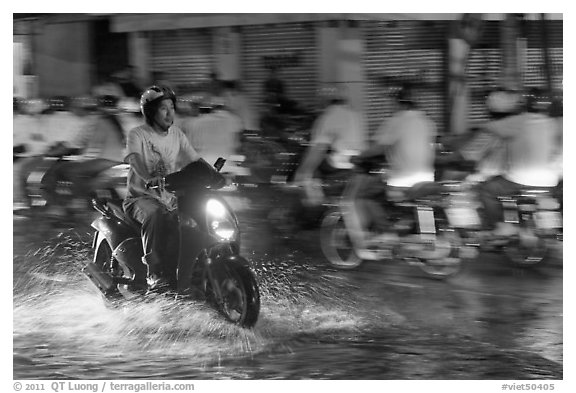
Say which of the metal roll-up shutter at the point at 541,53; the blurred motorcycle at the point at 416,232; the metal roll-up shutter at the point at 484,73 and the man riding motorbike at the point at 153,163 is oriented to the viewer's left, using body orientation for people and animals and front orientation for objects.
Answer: the blurred motorcycle

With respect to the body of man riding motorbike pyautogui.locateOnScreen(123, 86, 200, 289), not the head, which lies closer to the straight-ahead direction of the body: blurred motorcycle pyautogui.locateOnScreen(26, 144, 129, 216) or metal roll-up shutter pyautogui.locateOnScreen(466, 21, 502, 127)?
the metal roll-up shutter

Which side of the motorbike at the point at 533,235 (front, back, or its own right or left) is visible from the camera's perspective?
left

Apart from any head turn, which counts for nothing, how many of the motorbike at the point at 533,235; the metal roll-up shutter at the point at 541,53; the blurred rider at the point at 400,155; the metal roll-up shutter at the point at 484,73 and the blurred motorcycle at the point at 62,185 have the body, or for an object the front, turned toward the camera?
2

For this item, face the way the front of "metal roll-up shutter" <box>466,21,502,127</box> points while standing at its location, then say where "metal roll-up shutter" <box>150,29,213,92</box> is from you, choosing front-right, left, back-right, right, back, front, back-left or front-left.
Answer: right

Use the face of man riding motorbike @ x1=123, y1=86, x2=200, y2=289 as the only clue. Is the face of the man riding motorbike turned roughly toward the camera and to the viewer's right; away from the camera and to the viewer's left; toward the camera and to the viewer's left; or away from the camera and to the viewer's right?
toward the camera and to the viewer's right

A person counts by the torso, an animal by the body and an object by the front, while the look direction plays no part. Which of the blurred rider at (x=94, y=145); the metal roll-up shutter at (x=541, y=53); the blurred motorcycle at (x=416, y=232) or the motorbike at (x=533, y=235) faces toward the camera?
the metal roll-up shutter

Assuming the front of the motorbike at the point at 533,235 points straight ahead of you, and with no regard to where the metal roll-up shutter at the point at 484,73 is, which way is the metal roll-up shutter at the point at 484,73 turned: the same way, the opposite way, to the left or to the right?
to the left

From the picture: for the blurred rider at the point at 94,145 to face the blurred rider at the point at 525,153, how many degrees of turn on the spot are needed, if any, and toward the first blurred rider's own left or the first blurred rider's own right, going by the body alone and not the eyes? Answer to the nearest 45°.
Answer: approximately 180°

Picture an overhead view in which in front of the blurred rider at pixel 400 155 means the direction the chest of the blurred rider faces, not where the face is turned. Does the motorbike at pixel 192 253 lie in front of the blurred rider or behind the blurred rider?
in front
